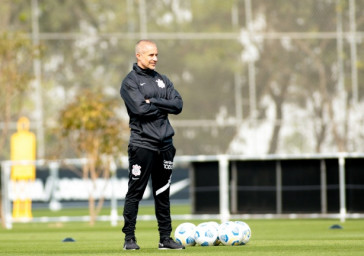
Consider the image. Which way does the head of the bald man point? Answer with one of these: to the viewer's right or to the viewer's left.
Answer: to the viewer's right

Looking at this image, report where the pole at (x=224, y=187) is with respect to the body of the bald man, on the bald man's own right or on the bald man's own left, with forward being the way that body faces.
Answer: on the bald man's own left

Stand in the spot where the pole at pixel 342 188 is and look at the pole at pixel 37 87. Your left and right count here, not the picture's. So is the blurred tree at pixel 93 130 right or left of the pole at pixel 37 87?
left

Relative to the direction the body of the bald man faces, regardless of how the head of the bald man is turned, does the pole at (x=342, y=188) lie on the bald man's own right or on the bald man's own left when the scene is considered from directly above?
on the bald man's own left
